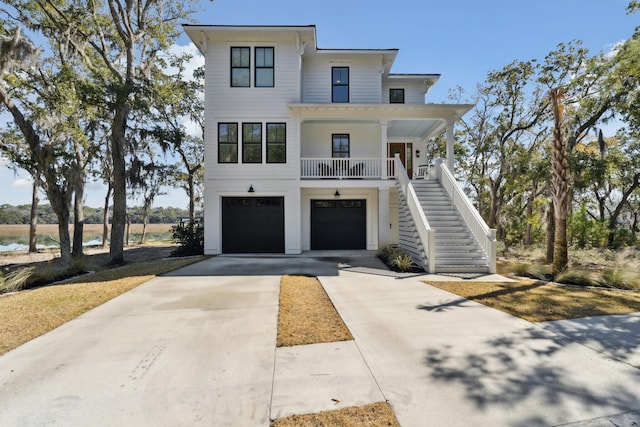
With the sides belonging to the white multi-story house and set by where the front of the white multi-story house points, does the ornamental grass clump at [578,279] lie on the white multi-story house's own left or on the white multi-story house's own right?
on the white multi-story house's own left

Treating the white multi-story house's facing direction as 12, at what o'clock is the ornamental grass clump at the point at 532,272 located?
The ornamental grass clump is roughly at 10 o'clock from the white multi-story house.

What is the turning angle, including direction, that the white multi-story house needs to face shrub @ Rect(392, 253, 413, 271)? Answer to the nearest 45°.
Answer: approximately 45° to its left

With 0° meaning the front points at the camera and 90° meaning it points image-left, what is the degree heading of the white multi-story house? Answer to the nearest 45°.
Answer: approximately 0°

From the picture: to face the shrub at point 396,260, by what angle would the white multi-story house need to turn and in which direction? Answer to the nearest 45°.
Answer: approximately 45° to its left

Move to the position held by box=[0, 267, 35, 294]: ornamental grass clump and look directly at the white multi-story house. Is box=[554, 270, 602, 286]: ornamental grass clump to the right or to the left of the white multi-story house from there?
right

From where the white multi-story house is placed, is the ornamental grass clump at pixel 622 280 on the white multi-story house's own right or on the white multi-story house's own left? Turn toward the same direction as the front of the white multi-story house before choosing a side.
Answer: on the white multi-story house's own left

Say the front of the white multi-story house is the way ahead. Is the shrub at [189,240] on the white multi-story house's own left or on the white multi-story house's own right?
on the white multi-story house's own right
